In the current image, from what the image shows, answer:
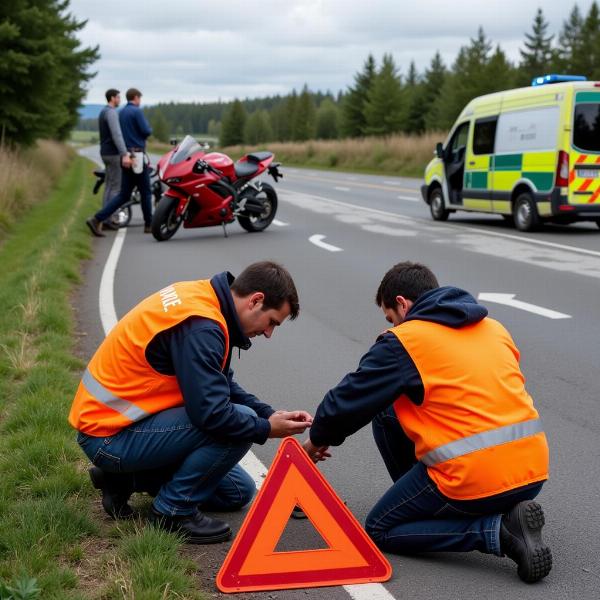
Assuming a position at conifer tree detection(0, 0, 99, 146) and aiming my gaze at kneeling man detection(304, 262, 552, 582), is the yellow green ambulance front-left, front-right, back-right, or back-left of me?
front-left

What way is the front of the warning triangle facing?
toward the camera

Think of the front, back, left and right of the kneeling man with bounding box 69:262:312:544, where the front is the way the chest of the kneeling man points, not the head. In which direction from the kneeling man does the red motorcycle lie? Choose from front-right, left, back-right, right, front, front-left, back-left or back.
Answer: left

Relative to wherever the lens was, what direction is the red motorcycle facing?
facing the viewer and to the left of the viewer

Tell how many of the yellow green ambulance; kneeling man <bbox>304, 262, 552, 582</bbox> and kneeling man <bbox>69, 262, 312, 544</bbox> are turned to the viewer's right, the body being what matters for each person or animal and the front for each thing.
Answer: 1

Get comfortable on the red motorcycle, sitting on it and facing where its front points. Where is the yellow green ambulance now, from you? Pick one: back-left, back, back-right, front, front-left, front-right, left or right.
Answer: back-left

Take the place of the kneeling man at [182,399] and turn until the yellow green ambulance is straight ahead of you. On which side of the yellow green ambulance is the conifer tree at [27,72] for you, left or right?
left

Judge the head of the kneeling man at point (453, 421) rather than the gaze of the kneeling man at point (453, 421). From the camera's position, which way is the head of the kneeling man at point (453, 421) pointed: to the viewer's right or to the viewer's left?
to the viewer's left

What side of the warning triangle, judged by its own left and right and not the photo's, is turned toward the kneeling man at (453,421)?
left

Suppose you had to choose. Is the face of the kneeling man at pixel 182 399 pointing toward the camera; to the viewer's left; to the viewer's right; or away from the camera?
to the viewer's right

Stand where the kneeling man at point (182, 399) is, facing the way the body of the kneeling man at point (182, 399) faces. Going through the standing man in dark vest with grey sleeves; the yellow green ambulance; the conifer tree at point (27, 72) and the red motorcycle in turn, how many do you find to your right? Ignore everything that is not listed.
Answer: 0

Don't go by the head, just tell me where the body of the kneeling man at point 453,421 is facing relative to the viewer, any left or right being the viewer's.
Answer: facing away from the viewer and to the left of the viewer

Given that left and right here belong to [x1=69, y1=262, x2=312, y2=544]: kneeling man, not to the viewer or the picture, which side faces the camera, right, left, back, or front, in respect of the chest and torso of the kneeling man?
right
